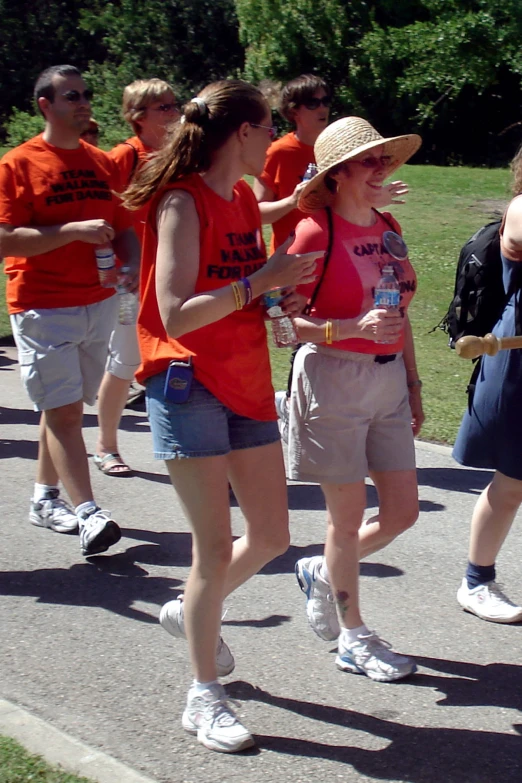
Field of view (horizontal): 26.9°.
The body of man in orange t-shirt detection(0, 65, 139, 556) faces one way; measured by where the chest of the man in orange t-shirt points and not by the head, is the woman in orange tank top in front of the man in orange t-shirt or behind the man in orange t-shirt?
in front

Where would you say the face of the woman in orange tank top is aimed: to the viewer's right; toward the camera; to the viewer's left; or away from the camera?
to the viewer's right

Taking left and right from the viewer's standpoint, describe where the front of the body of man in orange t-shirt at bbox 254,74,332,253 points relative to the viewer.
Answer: facing the viewer and to the right of the viewer

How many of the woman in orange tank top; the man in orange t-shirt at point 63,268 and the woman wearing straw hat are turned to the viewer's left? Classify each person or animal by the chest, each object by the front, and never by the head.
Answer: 0

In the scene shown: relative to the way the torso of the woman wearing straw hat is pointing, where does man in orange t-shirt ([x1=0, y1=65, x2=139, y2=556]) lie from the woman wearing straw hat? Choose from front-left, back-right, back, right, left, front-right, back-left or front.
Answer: back

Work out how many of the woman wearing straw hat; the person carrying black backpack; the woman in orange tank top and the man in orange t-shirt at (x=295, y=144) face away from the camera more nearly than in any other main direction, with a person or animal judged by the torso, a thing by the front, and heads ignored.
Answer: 0

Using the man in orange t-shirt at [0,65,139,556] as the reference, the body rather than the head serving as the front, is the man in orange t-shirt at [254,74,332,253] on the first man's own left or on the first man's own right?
on the first man's own left

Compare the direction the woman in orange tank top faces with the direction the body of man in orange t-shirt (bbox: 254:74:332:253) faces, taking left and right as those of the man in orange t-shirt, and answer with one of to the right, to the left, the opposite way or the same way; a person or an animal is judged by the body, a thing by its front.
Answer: the same way

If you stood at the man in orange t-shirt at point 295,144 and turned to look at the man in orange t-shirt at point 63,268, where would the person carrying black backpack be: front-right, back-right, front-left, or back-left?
front-left

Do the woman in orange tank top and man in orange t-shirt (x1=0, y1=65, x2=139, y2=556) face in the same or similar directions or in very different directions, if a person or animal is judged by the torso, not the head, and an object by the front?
same or similar directions

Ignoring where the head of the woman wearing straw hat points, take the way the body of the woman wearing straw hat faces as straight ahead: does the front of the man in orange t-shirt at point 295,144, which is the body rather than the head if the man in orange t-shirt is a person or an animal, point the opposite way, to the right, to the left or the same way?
the same way

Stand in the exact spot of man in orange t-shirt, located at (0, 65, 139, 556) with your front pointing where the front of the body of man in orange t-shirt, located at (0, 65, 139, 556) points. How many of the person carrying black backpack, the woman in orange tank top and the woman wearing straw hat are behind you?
0
